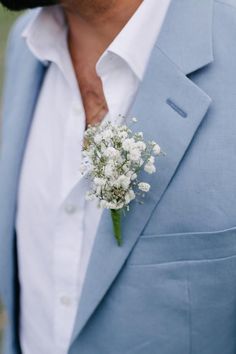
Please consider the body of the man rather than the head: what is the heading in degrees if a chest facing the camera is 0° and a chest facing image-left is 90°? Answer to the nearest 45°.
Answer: approximately 45°
